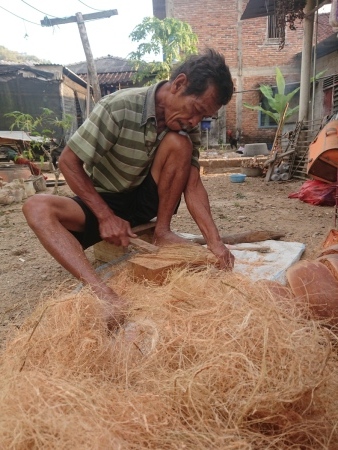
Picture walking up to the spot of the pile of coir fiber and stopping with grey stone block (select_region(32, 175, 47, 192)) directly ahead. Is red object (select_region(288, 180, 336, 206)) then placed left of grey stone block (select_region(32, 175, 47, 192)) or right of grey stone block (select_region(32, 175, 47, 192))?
right

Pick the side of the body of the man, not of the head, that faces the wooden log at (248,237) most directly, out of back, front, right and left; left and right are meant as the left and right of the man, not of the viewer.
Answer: left

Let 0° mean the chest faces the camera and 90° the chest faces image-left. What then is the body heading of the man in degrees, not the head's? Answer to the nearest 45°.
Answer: approximately 315°

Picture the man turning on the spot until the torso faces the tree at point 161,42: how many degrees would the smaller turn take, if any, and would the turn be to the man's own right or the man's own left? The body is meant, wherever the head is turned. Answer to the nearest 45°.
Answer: approximately 135° to the man's own left

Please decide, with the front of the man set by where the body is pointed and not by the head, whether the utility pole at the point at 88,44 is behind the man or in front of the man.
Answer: behind

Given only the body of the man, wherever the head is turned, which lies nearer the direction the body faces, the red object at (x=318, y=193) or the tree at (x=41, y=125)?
the red object

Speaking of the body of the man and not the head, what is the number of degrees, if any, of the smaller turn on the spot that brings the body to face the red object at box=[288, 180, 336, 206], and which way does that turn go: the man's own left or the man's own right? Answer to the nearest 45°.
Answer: approximately 90° to the man's own left

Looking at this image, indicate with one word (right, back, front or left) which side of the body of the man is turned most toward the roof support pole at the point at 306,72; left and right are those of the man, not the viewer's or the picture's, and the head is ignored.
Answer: left
